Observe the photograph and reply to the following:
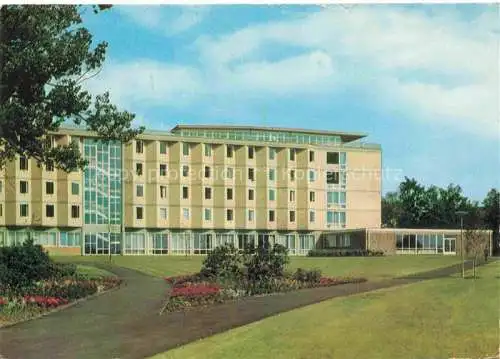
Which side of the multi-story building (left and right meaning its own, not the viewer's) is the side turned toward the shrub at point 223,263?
front

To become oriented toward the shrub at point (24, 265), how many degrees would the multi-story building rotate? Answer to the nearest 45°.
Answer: approximately 45° to its right

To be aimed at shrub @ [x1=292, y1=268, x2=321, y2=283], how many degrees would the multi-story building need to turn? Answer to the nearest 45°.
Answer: approximately 45° to its left

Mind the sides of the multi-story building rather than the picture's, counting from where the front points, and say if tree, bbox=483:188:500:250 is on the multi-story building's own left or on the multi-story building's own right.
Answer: on the multi-story building's own left

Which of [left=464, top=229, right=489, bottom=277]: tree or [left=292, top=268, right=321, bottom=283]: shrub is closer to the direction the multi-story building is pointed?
the shrub

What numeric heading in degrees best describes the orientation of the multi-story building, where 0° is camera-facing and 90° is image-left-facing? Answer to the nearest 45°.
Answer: approximately 0°

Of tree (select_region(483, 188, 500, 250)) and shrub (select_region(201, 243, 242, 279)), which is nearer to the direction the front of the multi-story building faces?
the shrub

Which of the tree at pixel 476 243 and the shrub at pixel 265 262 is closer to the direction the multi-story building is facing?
the shrub
